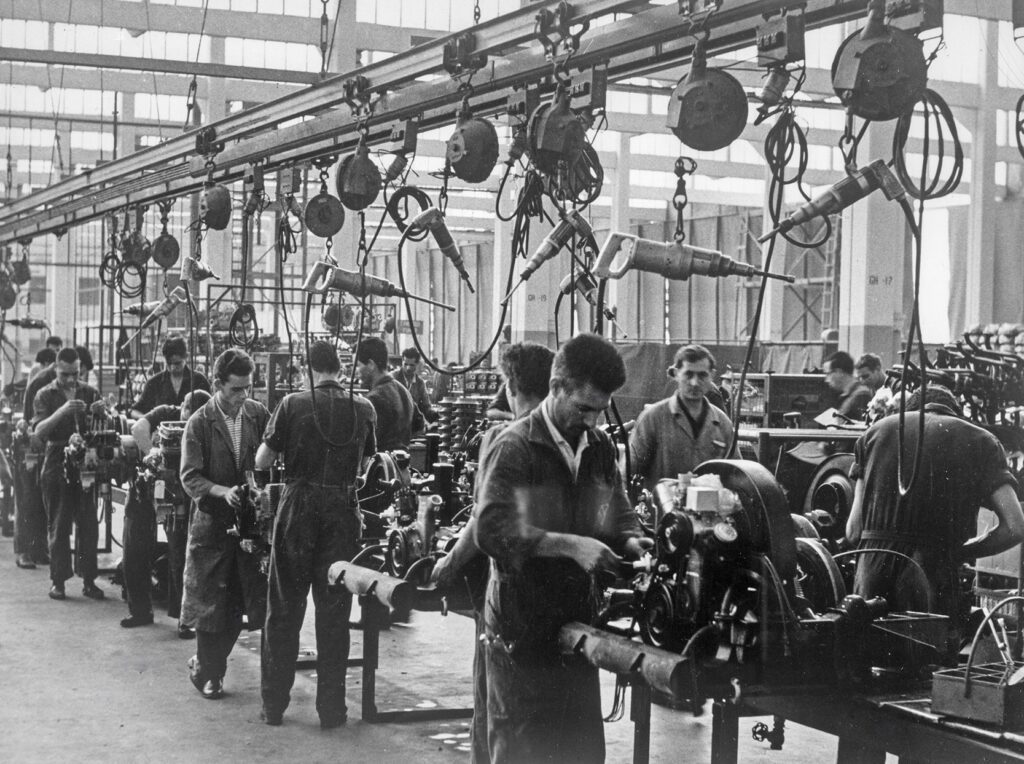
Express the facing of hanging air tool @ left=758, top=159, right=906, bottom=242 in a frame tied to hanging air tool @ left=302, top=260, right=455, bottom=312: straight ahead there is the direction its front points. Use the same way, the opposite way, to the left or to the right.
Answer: the opposite way

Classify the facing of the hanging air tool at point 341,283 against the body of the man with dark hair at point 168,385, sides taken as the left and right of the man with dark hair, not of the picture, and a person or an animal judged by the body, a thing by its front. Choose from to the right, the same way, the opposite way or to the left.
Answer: to the left

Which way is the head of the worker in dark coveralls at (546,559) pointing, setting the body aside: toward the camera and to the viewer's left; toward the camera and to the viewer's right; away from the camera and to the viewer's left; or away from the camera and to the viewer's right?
toward the camera and to the viewer's right

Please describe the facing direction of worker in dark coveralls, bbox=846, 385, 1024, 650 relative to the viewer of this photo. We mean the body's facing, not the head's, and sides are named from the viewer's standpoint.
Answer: facing away from the viewer

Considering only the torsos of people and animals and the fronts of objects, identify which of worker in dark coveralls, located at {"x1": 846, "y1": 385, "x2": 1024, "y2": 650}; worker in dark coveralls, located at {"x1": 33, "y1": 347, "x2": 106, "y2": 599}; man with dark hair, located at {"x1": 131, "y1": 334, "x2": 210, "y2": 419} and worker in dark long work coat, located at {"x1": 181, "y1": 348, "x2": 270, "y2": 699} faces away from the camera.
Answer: worker in dark coveralls, located at {"x1": 846, "y1": 385, "x2": 1024, "y2": 650}

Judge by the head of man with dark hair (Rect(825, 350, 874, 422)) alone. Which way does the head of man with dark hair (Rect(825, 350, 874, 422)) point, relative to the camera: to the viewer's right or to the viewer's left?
to the viewer's left

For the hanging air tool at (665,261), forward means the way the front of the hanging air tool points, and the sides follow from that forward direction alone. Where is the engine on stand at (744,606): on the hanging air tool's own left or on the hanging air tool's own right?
on the hanging air tool's own right

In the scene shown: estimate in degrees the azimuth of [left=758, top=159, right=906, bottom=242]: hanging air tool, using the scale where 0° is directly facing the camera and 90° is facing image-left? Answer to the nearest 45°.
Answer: approximately 90°

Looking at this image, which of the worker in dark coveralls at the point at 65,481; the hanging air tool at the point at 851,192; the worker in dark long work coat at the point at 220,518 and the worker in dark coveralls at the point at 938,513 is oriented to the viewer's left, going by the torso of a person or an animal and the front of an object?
the hanging air tool
